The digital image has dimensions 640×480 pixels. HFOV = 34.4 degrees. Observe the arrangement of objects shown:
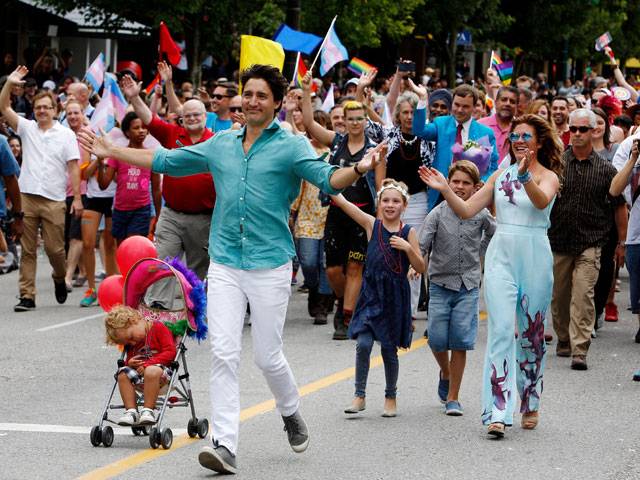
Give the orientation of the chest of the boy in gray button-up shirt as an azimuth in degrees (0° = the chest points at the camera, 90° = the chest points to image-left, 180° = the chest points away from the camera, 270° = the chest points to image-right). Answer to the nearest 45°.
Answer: approximately 0°

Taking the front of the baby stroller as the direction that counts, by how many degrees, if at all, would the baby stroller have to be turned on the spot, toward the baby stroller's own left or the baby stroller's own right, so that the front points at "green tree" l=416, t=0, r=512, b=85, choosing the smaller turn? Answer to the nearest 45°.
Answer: approximately 135° to the baby stroller's own right

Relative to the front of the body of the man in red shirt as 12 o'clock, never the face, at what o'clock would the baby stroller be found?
The baby stroller is roughly at 12 o'clock from the man in red shirt.

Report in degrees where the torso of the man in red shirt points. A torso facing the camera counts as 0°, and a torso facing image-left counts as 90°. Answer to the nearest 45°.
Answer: approximately 0°

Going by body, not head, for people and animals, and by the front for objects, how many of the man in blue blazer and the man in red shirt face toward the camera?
2

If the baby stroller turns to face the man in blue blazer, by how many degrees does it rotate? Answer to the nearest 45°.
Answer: approximately 180°

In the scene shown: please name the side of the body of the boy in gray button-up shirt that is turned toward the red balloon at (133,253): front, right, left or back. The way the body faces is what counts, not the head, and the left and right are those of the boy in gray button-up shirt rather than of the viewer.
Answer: right

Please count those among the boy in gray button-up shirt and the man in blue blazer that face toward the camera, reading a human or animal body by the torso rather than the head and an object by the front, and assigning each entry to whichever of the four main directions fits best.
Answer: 2

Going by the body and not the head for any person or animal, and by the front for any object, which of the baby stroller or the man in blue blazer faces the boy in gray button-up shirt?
the man in blue blazer
